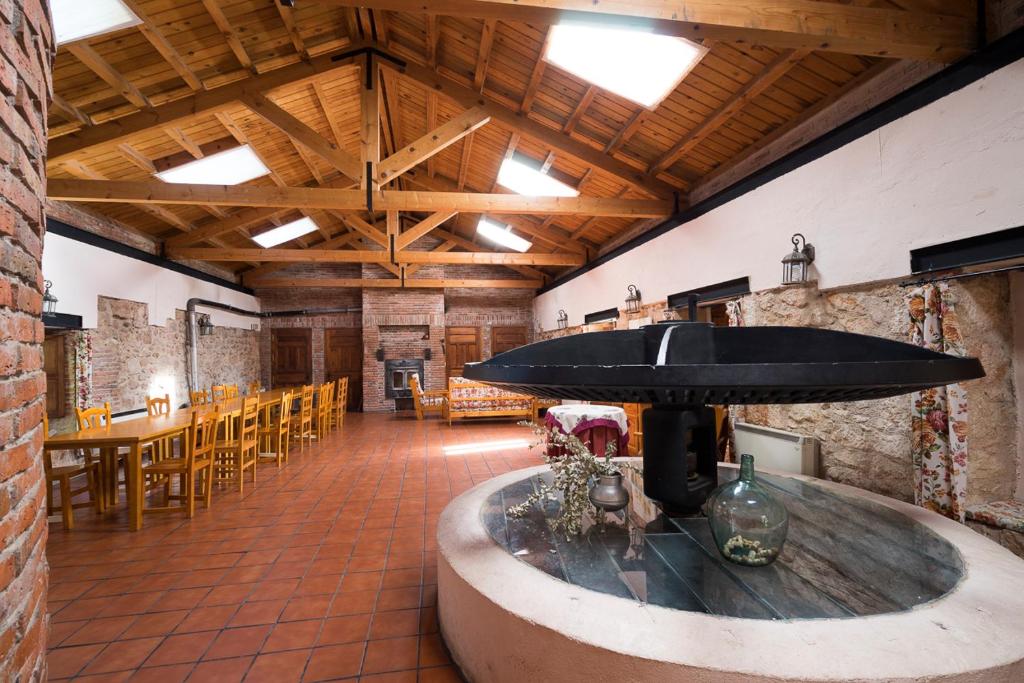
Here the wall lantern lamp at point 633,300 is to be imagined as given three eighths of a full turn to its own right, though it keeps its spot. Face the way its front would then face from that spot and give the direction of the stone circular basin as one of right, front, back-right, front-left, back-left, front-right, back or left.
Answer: back

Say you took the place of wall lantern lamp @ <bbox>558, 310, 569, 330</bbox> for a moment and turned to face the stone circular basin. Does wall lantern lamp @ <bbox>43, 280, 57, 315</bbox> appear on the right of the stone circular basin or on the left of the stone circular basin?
right

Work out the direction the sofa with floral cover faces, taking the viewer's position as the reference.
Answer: facing the viewer

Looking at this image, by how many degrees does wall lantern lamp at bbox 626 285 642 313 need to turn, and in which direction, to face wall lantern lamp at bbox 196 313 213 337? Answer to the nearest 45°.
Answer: approximately 45° to its right

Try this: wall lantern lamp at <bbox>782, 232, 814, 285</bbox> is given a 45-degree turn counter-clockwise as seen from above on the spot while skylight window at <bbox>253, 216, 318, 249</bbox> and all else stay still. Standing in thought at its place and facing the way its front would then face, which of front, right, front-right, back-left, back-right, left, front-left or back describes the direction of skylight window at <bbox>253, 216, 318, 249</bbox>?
right

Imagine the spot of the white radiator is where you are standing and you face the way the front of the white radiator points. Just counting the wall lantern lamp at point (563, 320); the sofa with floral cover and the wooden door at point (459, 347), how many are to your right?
3

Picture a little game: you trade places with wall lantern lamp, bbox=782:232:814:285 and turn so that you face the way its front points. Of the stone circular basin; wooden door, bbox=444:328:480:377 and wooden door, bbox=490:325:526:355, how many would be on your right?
2

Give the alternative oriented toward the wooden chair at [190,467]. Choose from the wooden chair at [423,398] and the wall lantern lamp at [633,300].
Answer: the wall lantern lamp

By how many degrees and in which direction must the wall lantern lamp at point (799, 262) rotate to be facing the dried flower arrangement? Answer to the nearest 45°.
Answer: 0° — it already faces it

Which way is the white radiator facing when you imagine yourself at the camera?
facing the viewer and to the left of the viewer
